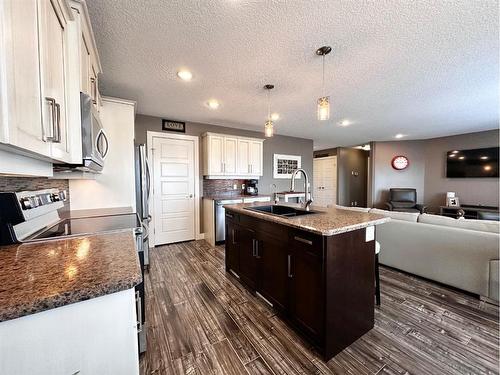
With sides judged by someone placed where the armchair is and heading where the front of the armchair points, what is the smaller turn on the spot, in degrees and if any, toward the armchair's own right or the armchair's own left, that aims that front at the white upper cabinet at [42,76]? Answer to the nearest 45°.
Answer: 0° — it already faces it

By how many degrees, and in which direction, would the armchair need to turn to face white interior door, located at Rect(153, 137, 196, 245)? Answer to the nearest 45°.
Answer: approximately 45° to its right

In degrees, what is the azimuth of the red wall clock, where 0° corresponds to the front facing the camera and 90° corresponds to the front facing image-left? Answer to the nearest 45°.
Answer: approximately 0°

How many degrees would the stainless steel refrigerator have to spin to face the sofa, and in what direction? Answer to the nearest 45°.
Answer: approximately 45° to its right

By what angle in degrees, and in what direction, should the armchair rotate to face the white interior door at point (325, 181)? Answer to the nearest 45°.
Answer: approximately 90° to its right

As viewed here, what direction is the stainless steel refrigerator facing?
to the viewer's right

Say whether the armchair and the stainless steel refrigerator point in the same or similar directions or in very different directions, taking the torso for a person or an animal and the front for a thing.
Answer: very different directions

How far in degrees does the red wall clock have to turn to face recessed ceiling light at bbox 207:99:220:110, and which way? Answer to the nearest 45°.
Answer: approximately 45° to its right

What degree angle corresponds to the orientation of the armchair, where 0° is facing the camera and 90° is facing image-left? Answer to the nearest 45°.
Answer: approximately 0°

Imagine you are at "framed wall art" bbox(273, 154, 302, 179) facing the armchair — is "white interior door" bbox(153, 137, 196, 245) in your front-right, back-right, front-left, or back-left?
back-right

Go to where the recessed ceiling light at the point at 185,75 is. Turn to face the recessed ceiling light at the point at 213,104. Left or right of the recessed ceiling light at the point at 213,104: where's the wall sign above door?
left

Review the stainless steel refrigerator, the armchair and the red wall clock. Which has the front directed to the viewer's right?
the stainless steel refrigerator

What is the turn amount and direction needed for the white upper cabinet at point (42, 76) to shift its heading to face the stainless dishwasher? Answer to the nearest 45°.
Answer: approximately 90° to its left
